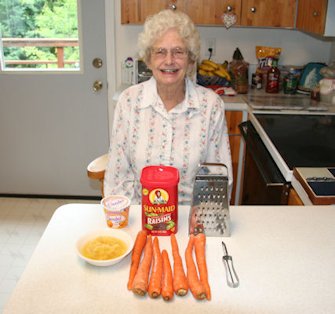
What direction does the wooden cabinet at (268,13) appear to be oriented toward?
toward the camera

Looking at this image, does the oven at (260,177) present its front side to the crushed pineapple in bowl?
no

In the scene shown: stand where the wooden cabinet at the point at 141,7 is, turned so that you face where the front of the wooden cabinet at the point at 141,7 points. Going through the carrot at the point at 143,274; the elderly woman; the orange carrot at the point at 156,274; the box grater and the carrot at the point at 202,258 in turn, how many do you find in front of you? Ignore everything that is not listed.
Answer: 5

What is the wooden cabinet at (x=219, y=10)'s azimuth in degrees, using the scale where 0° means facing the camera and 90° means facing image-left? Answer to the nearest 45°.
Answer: approximately 0°

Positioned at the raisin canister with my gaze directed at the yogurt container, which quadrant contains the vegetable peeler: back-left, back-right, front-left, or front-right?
back-left

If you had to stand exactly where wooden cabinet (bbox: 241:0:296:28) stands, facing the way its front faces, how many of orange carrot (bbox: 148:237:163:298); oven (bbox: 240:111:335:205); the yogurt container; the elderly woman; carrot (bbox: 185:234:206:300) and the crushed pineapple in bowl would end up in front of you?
6

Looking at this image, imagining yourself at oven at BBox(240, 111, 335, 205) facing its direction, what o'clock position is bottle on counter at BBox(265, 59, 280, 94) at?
The bottle on counter is roughly at 3 o'clock from the oven.

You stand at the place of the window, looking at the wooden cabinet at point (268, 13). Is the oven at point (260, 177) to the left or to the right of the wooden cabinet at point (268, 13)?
right

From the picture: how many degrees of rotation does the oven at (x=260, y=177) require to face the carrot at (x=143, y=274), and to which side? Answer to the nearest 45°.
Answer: approximately 90° to its left

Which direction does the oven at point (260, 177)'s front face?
to the viewer's left

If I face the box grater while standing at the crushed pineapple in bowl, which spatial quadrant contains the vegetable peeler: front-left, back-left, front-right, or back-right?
front-right

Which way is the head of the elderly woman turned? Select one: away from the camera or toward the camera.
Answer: toward the camera

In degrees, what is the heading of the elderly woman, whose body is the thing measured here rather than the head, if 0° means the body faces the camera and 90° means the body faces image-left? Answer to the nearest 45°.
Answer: approximately 0°

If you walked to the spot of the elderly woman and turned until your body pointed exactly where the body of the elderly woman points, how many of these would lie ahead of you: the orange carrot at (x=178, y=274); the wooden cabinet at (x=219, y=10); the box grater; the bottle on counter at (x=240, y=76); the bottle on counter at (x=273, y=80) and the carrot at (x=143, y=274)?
3

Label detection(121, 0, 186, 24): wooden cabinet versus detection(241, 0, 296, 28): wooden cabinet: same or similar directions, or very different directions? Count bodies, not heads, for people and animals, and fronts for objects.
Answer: same or similar directions
